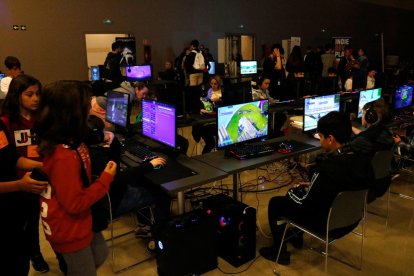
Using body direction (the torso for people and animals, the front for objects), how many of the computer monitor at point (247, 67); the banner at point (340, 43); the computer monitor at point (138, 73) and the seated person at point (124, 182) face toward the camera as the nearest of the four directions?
3

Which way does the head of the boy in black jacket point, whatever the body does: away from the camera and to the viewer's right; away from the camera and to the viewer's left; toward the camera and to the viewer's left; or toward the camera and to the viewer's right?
away from the camera and to the viewer's left

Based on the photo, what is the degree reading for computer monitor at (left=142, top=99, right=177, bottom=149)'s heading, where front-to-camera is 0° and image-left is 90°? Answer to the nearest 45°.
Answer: approximately 45°

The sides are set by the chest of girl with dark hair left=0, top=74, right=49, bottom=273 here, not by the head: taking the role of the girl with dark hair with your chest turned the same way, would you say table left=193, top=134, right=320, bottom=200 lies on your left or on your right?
on your left

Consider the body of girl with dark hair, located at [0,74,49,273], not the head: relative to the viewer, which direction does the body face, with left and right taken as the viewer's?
facing the viewer and to the right of the viewer

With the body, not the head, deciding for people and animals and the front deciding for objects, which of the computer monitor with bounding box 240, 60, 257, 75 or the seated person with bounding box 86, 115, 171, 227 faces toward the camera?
the computer monitor

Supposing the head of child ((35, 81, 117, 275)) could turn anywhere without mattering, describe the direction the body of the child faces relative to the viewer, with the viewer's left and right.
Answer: facing to the right of the viewer

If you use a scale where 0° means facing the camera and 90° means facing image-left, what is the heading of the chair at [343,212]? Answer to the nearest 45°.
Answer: approximately 135°

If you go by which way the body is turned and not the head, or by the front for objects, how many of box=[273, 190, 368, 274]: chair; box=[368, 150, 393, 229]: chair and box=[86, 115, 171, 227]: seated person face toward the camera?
0

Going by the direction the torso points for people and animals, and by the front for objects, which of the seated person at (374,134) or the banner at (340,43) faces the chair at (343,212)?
the banner

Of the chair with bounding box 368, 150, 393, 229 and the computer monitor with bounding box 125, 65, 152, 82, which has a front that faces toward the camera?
the computer monitor

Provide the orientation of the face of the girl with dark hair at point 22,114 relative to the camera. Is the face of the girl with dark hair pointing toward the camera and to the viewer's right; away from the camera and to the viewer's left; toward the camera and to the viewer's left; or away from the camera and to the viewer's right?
toward the camera and to the viewer's right

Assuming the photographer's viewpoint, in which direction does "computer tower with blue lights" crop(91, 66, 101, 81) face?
facing the viewer

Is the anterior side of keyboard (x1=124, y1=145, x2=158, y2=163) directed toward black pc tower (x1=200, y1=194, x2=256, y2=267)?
no

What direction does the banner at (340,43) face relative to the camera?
toward the camera

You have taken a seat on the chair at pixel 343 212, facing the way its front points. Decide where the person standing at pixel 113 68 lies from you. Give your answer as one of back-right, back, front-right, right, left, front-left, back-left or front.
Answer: front

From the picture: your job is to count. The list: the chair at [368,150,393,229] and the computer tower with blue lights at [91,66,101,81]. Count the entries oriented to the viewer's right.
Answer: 0

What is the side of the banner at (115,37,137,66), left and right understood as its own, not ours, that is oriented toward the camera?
front

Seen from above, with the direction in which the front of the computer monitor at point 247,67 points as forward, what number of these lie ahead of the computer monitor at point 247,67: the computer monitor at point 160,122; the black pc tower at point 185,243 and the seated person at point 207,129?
3

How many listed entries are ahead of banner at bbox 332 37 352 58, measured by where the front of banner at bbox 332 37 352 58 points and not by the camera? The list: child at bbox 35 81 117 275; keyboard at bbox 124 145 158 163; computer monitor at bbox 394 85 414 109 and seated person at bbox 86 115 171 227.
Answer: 4
